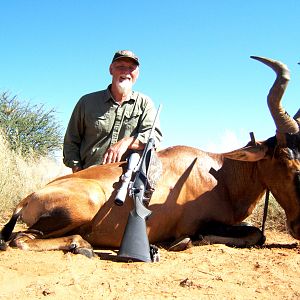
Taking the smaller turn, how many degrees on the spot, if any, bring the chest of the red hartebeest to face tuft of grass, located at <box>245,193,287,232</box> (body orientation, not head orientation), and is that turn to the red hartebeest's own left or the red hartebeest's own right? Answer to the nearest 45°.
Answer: approximately 45° to the red hartebeest's own left

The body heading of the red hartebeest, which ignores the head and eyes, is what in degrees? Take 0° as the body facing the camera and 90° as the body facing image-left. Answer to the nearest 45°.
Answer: approximately 270°
